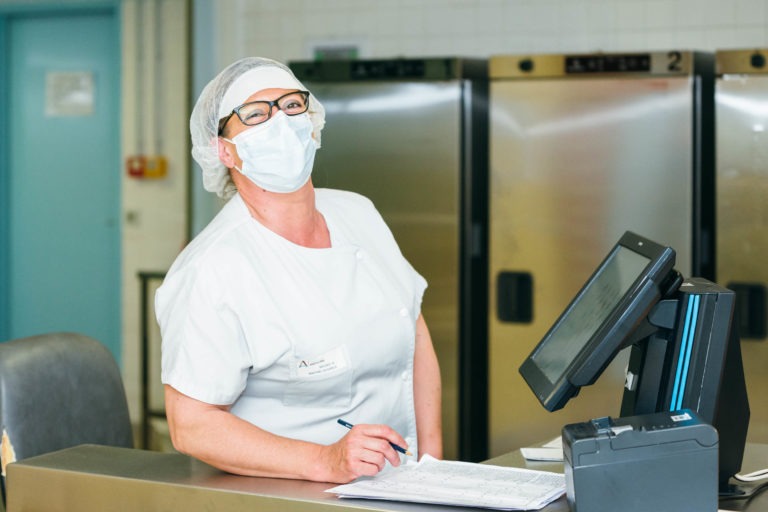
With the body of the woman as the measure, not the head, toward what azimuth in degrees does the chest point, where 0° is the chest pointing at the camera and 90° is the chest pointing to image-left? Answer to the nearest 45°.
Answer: approximately 315°

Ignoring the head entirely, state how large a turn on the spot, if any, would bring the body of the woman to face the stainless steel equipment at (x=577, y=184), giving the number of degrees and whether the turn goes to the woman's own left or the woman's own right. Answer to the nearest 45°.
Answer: approximately 90° to the woman's own left

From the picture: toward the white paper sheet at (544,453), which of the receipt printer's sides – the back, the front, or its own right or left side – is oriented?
right

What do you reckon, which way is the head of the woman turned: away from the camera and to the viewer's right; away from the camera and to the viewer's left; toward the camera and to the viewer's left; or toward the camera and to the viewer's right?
toward the camera and to the viewer's right

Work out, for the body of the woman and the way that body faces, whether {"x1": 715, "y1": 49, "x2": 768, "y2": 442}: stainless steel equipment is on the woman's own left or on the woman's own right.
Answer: on the woman's own left

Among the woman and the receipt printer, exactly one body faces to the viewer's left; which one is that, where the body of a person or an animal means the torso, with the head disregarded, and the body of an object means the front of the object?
the receipt printer

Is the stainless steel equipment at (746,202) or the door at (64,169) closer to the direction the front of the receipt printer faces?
the door

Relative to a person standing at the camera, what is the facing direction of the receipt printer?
facing to the left of the viewer
